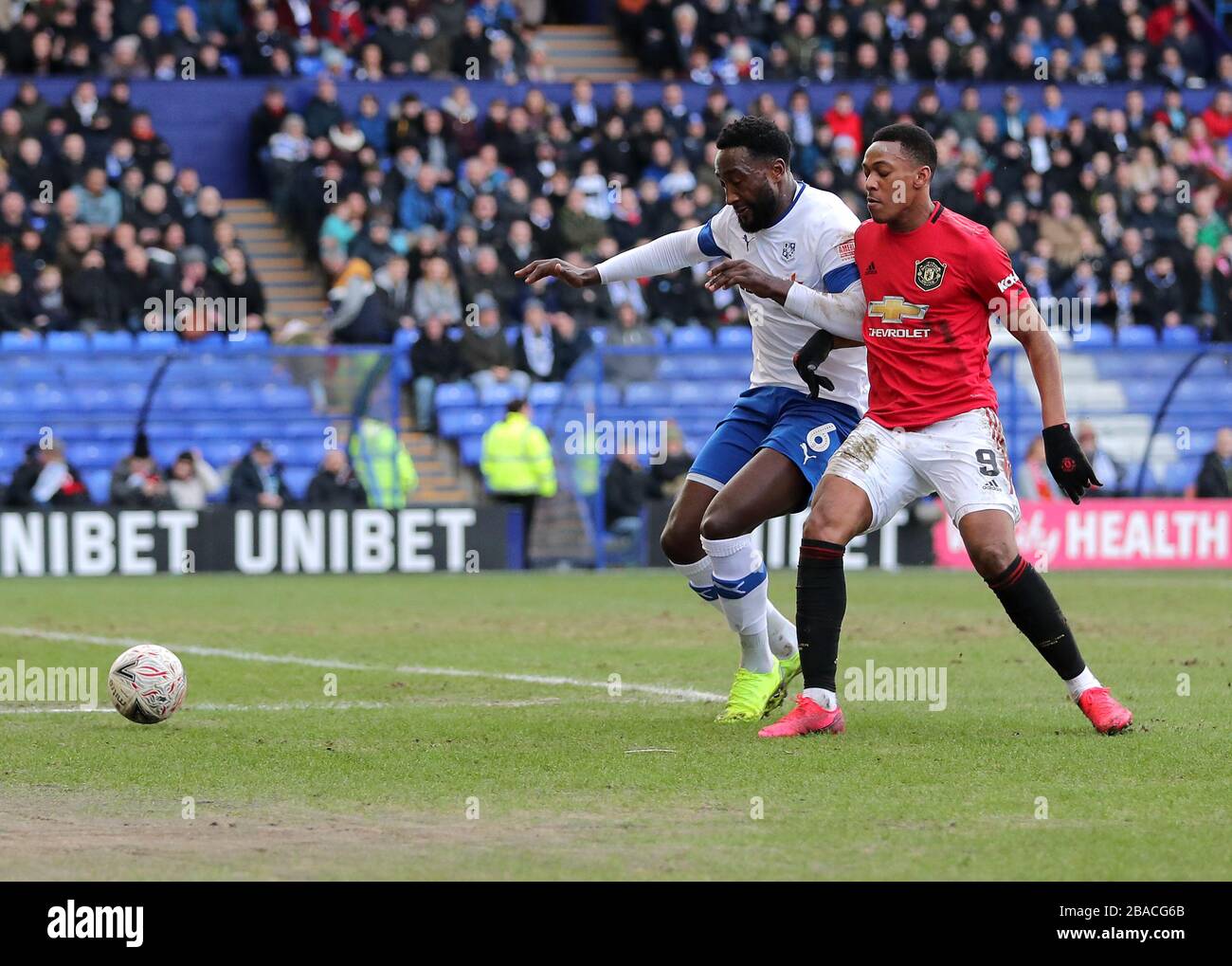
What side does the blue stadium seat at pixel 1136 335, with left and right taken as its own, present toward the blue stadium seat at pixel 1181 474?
front

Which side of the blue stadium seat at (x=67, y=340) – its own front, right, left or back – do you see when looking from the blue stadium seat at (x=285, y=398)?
left

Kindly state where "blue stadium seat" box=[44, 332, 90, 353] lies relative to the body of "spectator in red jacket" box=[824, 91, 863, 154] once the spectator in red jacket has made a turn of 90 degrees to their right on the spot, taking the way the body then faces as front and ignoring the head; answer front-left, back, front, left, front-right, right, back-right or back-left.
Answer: front-left

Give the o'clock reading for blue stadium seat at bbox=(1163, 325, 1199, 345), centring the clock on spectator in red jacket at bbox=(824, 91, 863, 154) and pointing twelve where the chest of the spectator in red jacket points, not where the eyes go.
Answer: The blue stadium seat is roughly at 10 o'clock from the spectator in red jacket.

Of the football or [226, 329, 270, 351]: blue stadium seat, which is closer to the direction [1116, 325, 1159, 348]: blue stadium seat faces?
the football

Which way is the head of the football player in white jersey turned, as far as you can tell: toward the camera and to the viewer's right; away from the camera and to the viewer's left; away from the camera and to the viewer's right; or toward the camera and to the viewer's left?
toward the camera and to the viewer's left

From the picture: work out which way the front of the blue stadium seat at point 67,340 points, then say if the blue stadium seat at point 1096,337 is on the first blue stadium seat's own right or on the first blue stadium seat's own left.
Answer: on the first blue stadium seat's own left

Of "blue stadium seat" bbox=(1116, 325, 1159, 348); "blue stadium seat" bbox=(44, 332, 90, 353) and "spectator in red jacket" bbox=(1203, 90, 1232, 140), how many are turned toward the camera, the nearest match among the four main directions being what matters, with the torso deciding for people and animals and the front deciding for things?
3

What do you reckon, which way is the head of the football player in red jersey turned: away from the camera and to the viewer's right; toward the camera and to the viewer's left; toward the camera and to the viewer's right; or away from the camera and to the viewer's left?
toward the camera and to the viewer's left

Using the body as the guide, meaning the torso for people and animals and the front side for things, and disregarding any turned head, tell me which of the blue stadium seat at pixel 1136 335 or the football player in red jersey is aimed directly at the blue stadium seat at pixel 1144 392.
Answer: the blue stadium seat at pixel 1136 335

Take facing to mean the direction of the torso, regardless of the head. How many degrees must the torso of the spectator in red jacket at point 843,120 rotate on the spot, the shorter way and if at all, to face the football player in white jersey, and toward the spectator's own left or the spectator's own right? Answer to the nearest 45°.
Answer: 0° — they already face them

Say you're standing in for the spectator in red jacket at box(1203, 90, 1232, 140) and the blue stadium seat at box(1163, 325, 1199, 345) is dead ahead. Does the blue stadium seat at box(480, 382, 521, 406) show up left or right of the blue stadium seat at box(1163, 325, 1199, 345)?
right
